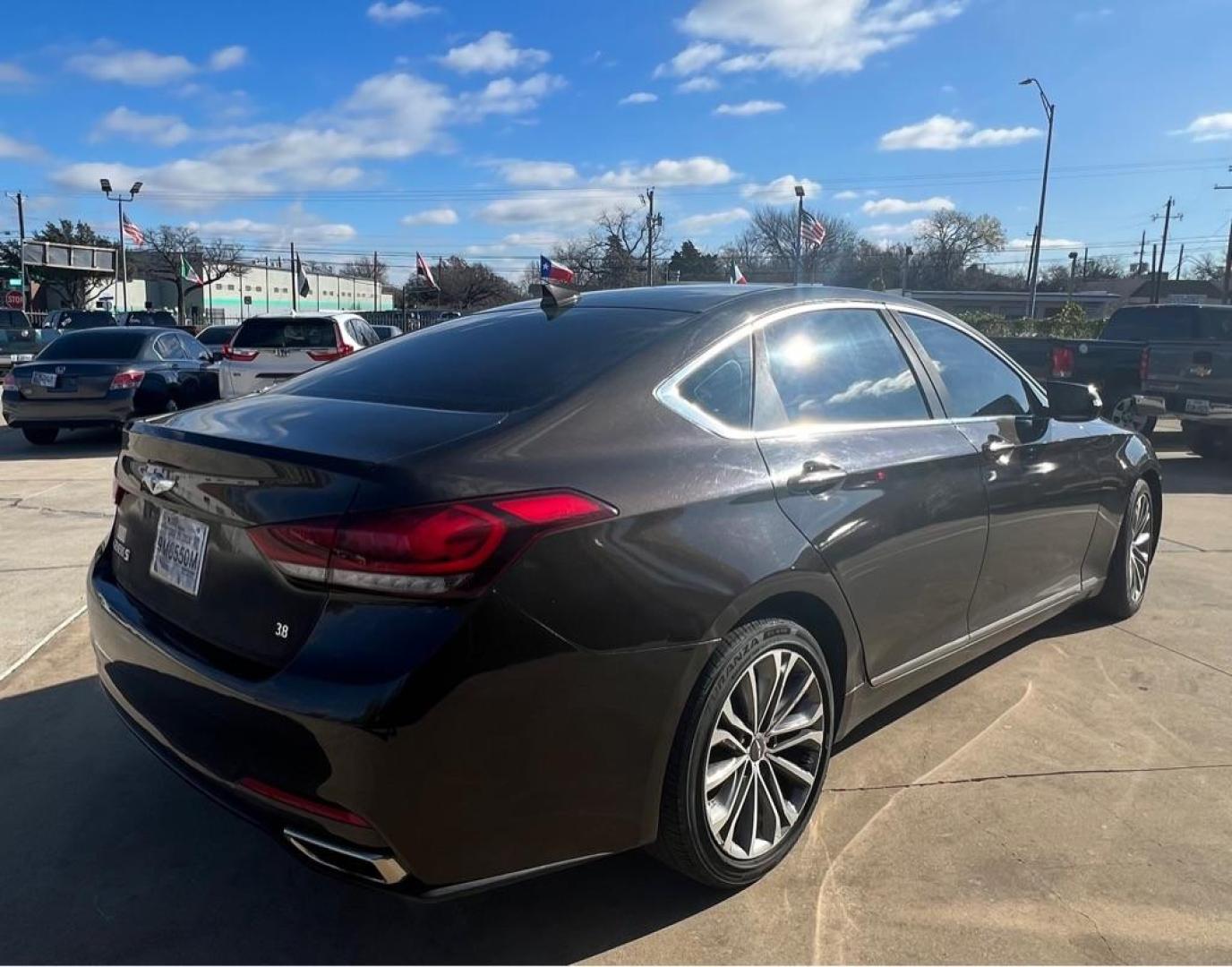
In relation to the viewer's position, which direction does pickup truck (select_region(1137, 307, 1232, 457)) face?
facing away from the viewer and to the right of the viewer

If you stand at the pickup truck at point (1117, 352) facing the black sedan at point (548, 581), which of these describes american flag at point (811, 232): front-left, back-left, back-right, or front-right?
back-right

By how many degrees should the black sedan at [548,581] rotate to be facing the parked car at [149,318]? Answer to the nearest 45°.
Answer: approximately 90° to its left

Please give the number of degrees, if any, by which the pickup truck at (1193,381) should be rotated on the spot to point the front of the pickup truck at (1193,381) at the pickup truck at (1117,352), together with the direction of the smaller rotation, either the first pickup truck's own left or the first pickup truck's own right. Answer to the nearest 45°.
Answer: approximately 90° to the first pickup truck's own left

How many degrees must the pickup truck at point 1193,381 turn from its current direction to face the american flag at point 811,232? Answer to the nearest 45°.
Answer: approximately 90° to its left

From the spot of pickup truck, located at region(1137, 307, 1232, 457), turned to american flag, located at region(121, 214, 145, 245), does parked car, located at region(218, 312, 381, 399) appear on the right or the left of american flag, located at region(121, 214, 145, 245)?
left

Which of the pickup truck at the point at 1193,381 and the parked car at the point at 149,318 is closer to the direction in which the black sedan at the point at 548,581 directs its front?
the pickup truck

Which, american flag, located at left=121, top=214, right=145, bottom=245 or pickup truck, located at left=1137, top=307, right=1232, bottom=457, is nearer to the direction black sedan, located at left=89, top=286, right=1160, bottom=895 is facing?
the pickup truck

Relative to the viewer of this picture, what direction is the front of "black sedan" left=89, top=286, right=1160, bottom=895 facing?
facing away from the viewer and to the right of the viewer

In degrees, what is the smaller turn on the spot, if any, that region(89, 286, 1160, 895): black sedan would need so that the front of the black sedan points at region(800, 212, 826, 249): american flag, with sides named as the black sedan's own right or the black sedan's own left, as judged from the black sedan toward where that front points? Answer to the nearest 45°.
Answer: approximately 45° to the black sedan's own left

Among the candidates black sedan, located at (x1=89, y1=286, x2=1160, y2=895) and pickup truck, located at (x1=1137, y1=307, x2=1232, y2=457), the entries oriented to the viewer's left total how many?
0

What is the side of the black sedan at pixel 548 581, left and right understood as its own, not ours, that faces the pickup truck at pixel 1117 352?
front

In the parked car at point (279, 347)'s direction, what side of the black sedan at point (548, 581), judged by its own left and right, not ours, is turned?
left
